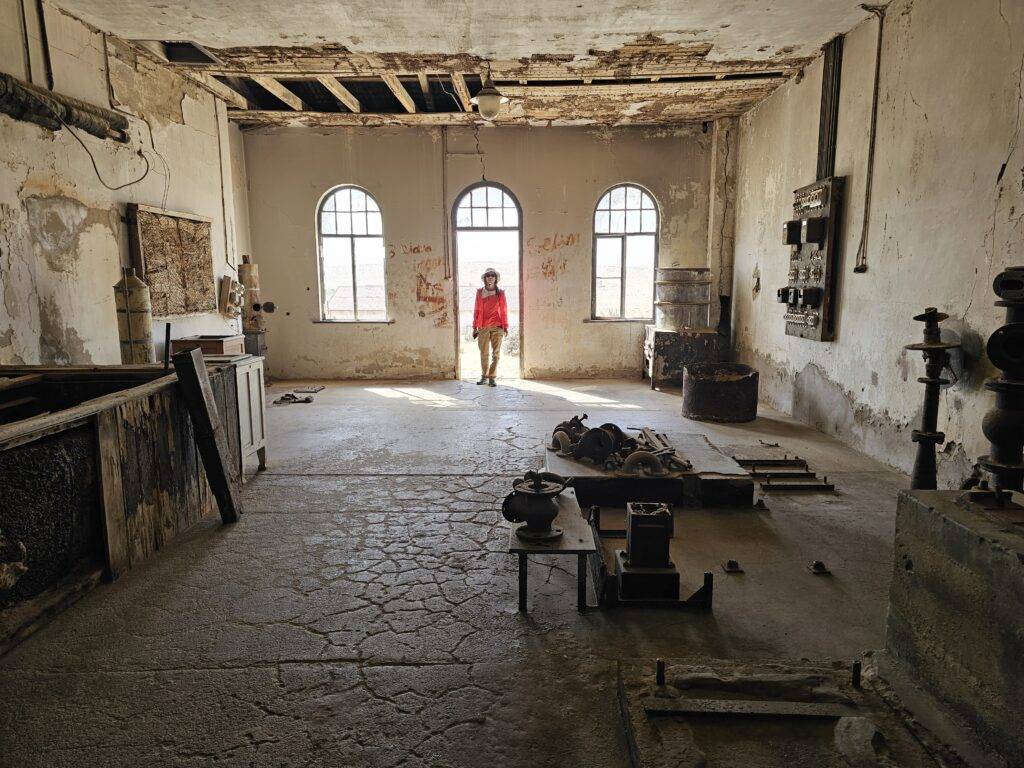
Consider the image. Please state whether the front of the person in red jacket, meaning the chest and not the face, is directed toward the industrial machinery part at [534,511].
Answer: yes

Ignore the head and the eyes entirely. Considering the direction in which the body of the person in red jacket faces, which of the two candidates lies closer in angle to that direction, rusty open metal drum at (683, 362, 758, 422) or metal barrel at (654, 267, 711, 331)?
the rusty open metal drum

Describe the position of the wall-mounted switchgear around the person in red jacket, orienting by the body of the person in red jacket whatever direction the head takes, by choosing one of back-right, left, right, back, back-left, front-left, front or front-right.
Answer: front-left

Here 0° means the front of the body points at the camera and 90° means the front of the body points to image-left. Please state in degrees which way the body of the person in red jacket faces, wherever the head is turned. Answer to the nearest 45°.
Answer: approximately 0°

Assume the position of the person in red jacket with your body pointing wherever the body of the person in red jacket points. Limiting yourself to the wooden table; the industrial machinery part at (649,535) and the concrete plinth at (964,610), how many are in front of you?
3

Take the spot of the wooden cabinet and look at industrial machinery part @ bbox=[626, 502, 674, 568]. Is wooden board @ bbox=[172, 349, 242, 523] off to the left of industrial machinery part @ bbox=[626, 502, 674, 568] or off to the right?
right

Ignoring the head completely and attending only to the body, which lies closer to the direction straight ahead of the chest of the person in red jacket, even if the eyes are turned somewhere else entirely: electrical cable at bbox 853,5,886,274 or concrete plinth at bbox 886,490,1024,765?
the concrete plinth

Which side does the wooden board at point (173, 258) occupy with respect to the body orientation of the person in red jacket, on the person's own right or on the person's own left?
on the person's own right

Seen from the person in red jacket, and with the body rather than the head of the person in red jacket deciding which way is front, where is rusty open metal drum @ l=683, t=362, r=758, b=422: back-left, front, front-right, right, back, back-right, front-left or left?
front-left

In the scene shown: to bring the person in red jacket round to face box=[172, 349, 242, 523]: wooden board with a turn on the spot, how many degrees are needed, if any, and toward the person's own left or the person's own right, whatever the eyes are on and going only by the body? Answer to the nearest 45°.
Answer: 0° — they already face it

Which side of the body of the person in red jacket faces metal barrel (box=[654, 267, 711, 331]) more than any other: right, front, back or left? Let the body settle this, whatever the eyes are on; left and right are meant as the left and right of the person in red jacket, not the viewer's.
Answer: left

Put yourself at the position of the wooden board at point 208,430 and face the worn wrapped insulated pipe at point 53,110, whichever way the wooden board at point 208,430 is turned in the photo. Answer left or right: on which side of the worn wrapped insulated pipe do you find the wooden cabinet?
right

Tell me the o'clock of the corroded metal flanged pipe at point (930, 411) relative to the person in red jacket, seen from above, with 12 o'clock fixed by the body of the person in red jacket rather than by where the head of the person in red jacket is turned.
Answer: The corroded metal flanged pipe is roughly at 11 o'clock from the person in red jacket.

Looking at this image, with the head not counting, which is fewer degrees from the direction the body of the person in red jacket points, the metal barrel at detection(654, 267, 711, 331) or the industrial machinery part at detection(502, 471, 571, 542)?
the industrial machinery part

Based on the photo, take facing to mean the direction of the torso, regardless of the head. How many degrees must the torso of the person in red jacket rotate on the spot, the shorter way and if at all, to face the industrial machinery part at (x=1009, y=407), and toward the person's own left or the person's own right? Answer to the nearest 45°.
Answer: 0° — they already face it
